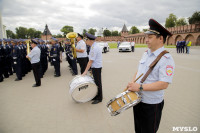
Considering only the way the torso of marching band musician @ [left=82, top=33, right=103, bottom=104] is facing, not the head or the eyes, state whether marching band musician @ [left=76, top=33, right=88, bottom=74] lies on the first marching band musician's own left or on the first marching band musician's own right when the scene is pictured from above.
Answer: on the first marching band musician's own right

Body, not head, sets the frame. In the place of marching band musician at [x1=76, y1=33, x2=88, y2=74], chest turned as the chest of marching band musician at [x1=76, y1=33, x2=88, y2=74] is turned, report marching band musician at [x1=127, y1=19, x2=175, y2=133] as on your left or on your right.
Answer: on your left

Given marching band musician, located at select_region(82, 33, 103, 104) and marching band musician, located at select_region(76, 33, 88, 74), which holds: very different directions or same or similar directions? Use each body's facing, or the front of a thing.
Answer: same or similar directions

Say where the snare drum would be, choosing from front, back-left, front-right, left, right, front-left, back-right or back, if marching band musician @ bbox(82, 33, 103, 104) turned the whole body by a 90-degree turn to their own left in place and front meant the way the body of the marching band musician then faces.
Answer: front

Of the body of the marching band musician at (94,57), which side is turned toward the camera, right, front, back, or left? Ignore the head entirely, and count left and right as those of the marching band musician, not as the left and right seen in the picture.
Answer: left

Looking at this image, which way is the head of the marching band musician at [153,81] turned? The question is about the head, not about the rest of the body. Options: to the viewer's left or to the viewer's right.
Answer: to the viewer's left

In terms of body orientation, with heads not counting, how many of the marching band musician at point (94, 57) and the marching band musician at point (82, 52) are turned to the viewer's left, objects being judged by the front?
2

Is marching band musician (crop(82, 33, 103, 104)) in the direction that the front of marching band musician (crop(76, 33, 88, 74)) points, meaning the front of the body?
no

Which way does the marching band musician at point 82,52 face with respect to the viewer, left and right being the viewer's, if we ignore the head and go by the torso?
facing to the left of the viewer

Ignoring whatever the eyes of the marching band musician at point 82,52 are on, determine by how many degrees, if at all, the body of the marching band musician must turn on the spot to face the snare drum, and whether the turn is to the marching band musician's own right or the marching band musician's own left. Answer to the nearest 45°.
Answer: approximately 90° to the marching band musician's own left
